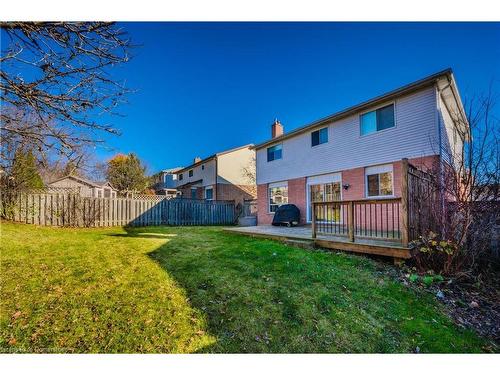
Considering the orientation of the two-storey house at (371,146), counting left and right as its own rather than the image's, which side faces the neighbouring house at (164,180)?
left

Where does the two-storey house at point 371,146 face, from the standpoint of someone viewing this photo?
facing away from the viewer and to the right of the viewer

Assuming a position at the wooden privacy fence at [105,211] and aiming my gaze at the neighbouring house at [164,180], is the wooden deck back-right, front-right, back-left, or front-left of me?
back-right

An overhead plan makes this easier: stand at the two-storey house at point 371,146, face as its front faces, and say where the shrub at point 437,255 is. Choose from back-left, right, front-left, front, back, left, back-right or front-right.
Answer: back-right

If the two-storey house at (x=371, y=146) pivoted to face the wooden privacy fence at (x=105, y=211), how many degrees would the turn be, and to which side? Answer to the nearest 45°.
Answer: approximately 135° to its left

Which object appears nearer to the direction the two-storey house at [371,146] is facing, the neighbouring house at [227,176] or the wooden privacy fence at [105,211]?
the neighbouring house

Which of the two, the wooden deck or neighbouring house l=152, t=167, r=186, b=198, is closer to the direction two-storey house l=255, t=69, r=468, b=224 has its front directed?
the neighbouring house
